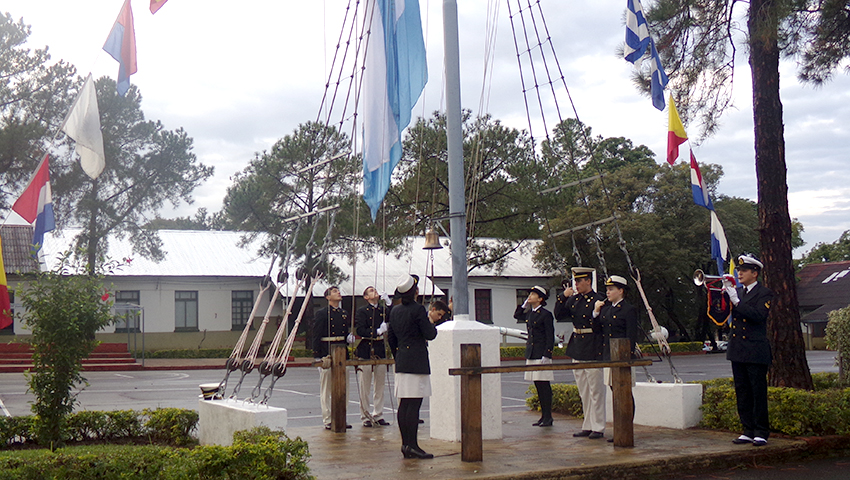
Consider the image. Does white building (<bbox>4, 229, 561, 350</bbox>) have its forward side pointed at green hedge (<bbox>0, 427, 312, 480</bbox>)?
yes

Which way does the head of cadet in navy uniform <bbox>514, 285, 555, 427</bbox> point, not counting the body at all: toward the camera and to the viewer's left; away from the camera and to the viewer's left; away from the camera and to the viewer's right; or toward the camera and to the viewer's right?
toward the camera and to the viewer's left

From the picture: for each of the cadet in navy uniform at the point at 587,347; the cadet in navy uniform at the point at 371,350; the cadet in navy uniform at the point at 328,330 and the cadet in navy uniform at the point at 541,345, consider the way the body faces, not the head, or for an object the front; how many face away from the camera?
0

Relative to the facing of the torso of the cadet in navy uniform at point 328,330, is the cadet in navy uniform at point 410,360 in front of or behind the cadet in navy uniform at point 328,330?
in front

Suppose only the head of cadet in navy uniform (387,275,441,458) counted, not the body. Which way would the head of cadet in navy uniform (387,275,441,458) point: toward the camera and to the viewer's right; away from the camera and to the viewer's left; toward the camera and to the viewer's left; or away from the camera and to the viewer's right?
away from the camera and to the viewer's right

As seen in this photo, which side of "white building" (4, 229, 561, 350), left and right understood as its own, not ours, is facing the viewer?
front

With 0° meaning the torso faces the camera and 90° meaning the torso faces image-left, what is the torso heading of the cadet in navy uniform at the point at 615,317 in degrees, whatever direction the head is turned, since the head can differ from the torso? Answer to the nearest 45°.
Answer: approximately 45°

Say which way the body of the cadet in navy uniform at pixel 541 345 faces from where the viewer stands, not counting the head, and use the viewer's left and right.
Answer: facing the viewer and to the left of the viewer

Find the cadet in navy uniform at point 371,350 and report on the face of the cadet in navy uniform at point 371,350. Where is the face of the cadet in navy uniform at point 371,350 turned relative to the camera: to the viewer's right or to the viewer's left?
to the viewer's right

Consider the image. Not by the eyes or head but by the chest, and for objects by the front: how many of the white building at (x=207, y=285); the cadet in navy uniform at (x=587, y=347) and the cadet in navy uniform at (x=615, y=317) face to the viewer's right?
0

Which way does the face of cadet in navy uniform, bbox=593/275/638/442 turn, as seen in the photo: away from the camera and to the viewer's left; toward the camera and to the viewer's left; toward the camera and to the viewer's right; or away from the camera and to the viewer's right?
toward the camera and to the viewer's left
